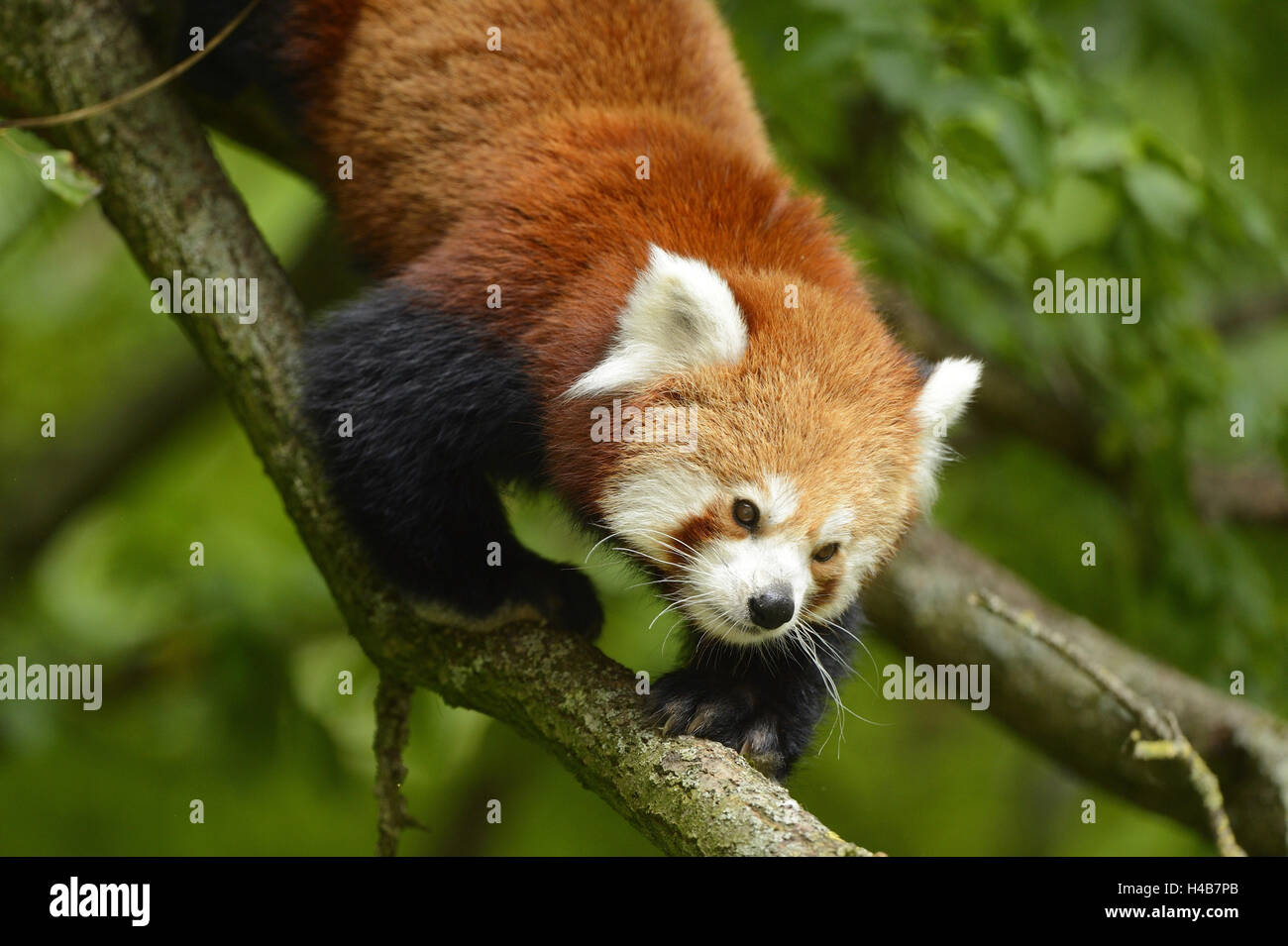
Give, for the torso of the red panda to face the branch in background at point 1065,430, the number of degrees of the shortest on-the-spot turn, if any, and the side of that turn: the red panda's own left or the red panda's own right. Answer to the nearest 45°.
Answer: approximately 90° to the red panda's own left

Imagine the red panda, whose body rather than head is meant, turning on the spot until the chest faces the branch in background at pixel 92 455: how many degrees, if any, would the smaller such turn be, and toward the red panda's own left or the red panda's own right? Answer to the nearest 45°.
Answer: approximately 180°

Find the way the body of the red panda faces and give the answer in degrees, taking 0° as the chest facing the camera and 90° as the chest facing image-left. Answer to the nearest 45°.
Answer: approximately 315°
